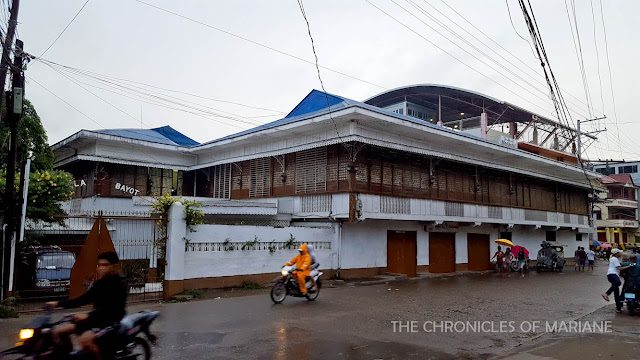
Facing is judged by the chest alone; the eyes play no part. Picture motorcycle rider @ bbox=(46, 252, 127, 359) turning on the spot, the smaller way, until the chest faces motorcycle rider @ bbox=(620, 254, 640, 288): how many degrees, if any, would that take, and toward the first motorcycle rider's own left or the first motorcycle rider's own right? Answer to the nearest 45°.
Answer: approximately 180°

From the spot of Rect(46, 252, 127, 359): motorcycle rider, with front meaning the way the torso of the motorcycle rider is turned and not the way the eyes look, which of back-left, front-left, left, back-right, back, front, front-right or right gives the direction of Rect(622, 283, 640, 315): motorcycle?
back

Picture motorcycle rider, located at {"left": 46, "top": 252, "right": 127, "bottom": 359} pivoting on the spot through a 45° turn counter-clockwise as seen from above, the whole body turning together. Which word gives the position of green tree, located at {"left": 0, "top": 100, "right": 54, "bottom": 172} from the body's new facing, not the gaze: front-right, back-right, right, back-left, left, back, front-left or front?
back-right

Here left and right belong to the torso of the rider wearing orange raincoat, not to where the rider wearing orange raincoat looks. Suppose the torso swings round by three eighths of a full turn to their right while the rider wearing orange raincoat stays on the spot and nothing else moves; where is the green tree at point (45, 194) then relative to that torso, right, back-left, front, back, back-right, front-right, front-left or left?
left

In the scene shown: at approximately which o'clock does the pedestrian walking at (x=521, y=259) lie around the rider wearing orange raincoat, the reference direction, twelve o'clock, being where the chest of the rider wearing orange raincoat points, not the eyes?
The pedestrian walking is roughly at 6 o'clock from the rider wearing orange raincoat.

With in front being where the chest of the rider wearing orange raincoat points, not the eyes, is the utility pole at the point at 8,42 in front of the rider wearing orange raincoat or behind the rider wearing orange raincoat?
in front

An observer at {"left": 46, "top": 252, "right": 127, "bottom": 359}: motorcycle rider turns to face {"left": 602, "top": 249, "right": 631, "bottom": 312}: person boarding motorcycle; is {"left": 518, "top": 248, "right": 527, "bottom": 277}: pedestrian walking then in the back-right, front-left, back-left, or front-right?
front-left

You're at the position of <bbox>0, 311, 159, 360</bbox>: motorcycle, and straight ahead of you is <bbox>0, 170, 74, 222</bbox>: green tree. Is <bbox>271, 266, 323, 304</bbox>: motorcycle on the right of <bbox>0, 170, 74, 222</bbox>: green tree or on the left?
right

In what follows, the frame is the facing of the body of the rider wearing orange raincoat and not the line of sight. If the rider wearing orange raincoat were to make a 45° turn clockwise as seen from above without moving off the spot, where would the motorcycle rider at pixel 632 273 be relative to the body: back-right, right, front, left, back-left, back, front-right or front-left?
back

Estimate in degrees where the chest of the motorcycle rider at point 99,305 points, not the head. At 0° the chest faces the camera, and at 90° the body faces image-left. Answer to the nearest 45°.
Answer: approximately 90°

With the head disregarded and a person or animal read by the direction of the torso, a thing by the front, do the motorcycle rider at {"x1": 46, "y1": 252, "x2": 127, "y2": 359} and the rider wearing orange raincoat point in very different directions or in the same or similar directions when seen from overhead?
same or similar directions

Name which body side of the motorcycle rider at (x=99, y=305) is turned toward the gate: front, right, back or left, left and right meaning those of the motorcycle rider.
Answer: right

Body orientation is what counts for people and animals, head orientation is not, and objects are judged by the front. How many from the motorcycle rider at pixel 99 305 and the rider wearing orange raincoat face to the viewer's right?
0
